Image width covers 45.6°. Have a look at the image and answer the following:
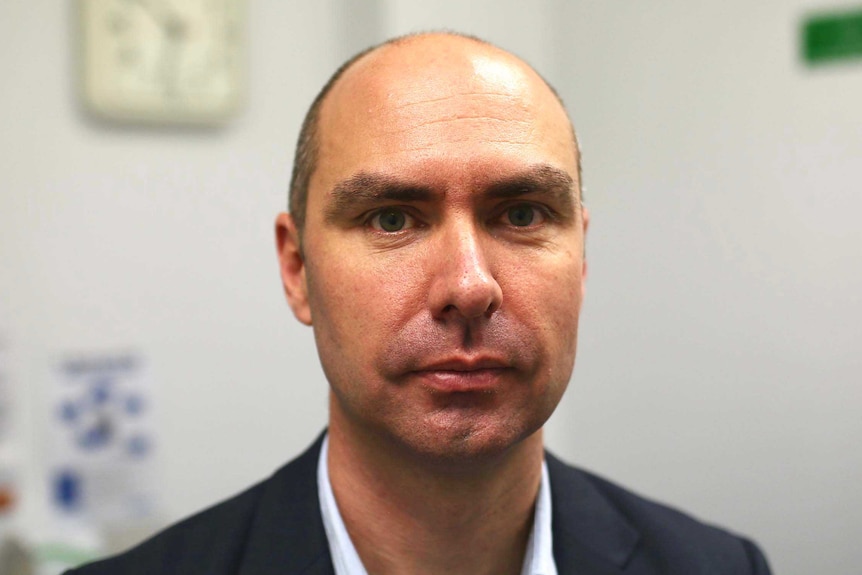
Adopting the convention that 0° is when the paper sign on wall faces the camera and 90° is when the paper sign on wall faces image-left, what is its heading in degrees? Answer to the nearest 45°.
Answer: approximately 0°

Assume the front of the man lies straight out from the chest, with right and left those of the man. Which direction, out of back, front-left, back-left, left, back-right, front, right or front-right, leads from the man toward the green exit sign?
back-left

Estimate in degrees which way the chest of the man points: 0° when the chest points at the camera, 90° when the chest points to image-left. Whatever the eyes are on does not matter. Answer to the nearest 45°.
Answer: approximately 0°

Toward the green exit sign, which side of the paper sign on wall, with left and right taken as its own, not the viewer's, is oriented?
left
